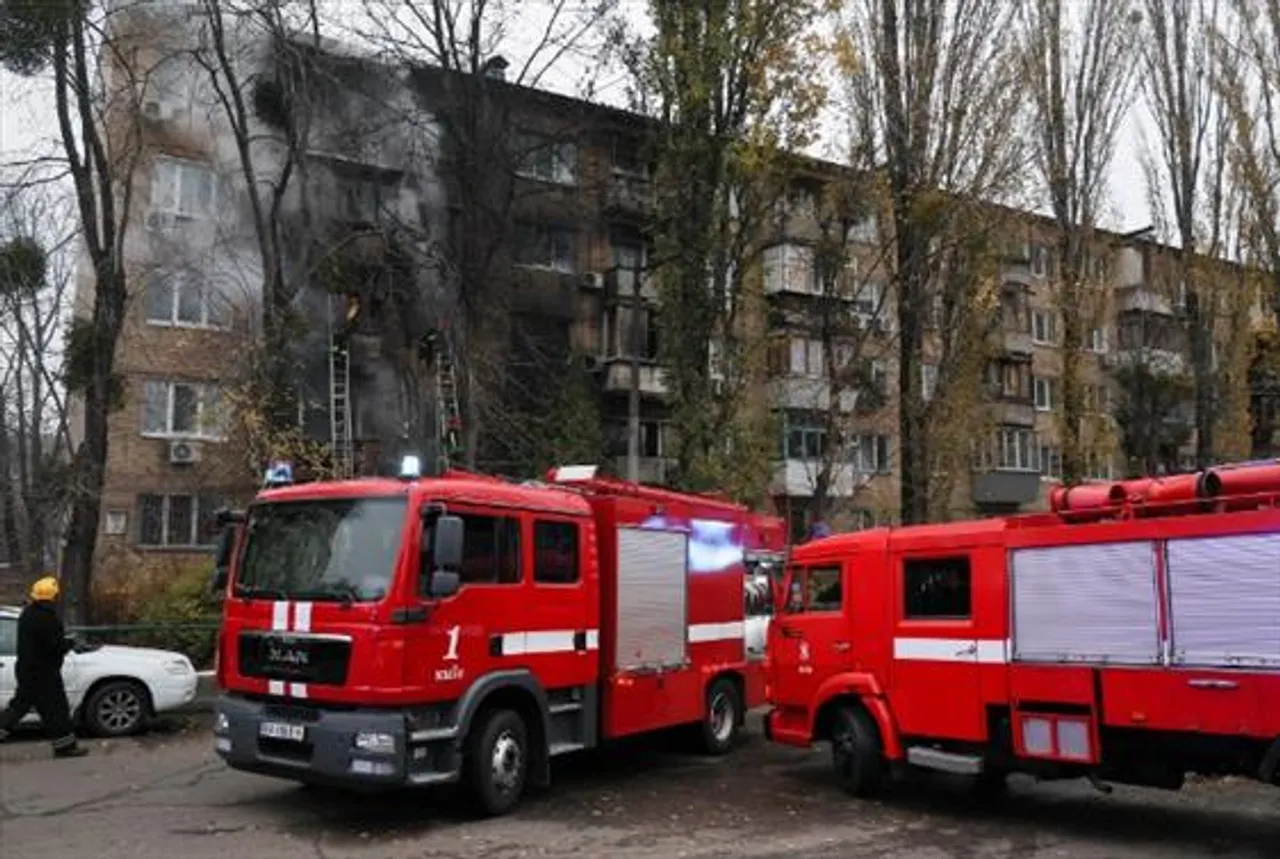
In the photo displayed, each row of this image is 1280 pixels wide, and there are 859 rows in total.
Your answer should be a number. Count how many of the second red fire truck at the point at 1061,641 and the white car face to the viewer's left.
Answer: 1

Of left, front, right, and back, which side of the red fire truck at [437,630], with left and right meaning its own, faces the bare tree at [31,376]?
right

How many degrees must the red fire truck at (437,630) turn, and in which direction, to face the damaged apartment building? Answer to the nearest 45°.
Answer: approximately 135° to its right

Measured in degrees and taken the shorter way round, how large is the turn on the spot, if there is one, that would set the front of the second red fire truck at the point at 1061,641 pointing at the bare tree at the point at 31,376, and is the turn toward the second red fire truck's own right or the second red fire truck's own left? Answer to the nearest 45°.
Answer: approximately 45° to the second red fire truck's own right

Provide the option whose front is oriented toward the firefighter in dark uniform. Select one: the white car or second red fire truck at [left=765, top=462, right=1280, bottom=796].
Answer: the second red fire truck

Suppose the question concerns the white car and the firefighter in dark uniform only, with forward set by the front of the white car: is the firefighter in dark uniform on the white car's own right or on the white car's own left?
on the white car's own right

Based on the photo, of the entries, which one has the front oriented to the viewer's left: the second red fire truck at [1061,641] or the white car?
the second red fire truck

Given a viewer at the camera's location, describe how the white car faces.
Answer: facing to the right of the viewer

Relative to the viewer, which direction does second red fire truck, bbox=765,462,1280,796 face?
to the viewer's left

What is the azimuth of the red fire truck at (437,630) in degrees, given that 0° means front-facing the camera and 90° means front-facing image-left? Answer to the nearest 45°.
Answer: approximately 45°
